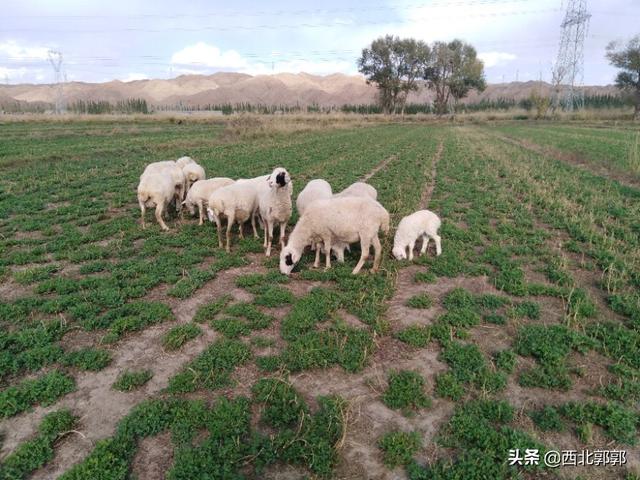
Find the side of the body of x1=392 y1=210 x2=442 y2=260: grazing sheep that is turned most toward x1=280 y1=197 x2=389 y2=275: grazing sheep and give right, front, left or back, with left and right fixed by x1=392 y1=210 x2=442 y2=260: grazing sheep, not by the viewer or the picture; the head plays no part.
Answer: front

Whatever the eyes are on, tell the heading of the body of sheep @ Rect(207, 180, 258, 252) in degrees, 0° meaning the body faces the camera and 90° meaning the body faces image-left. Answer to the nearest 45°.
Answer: approximately 45°

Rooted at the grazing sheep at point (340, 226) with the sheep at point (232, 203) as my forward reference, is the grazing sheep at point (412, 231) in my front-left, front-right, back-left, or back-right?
back-right

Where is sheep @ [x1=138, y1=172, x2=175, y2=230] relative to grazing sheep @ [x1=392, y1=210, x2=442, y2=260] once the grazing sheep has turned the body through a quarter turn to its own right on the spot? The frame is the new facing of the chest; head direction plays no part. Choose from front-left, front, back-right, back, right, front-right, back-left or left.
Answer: front-left

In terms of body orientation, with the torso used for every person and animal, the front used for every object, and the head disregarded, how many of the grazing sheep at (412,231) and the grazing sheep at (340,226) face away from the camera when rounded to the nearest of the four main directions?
0

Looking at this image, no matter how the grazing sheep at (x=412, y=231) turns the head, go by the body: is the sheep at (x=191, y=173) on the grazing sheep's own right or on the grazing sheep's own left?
on the grazing sheep's own right

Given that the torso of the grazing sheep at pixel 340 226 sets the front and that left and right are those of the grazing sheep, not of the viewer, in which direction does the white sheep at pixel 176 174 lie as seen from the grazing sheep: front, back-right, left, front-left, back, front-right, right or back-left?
front-right

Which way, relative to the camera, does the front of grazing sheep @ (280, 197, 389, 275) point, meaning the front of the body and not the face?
to the viewer's left

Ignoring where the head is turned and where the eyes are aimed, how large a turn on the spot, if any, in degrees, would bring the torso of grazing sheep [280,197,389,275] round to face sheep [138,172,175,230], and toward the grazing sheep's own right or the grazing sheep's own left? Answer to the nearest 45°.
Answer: approximately 45° to the grazing sheep's own right

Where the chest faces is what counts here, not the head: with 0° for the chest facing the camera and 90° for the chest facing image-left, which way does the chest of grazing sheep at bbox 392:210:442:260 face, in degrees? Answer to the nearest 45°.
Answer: approximately 45°
